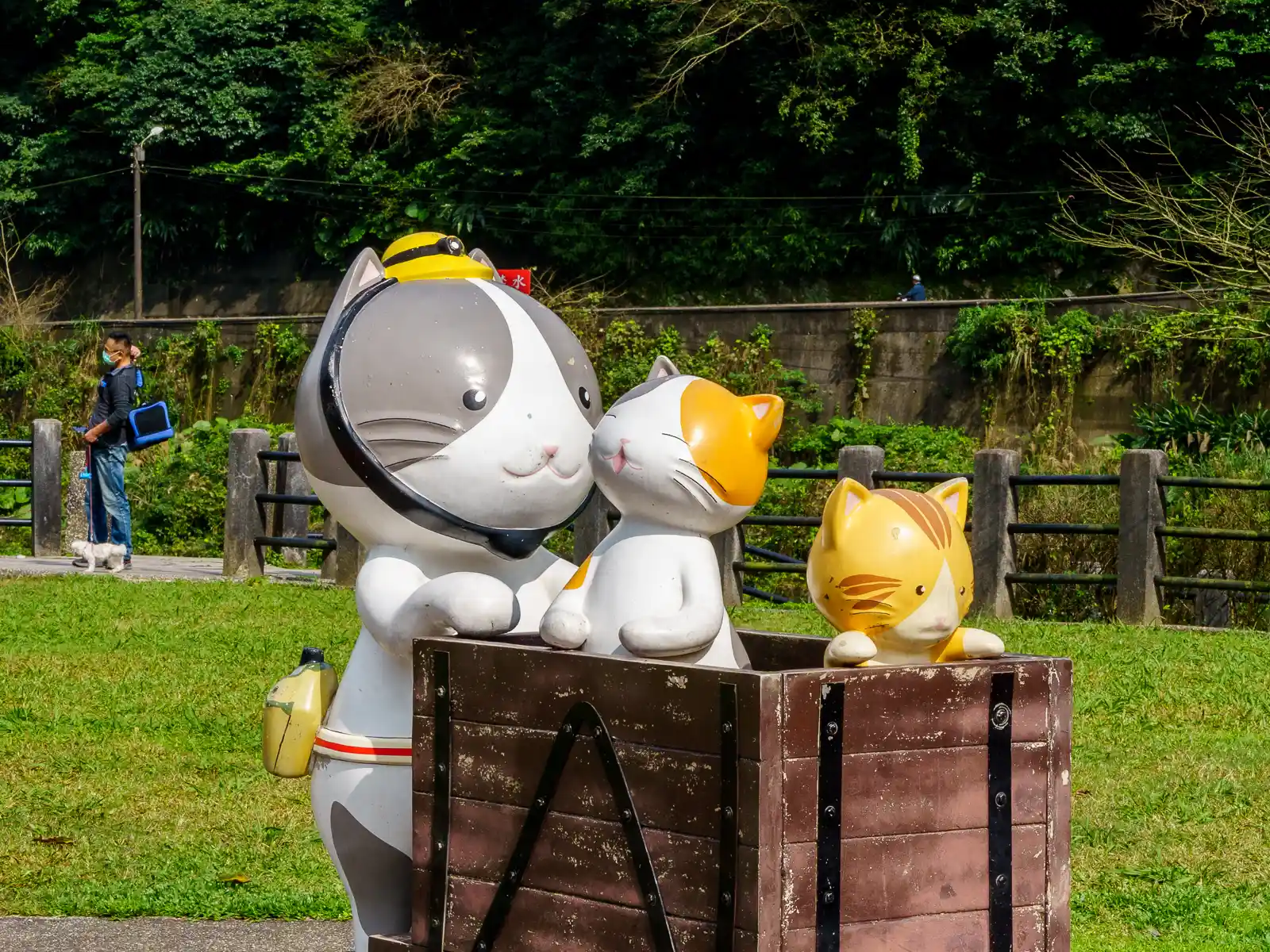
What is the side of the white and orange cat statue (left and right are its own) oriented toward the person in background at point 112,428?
right

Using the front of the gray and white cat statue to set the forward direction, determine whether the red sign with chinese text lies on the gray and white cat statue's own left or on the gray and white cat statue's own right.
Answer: on the gray and white cat statue's own left

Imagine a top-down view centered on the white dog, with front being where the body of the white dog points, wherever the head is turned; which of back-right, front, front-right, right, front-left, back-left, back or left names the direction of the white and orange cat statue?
left

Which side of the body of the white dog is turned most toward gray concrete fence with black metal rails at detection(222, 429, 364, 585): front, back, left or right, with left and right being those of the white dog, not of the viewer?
back

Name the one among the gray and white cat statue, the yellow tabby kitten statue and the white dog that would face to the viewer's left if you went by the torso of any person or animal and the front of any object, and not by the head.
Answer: the white dog

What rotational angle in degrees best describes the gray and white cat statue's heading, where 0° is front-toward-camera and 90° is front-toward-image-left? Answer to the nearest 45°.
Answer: approximately 315°

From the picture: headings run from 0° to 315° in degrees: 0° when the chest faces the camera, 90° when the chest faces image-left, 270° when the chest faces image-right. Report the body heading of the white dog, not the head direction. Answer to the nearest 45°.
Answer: approximately 90°
